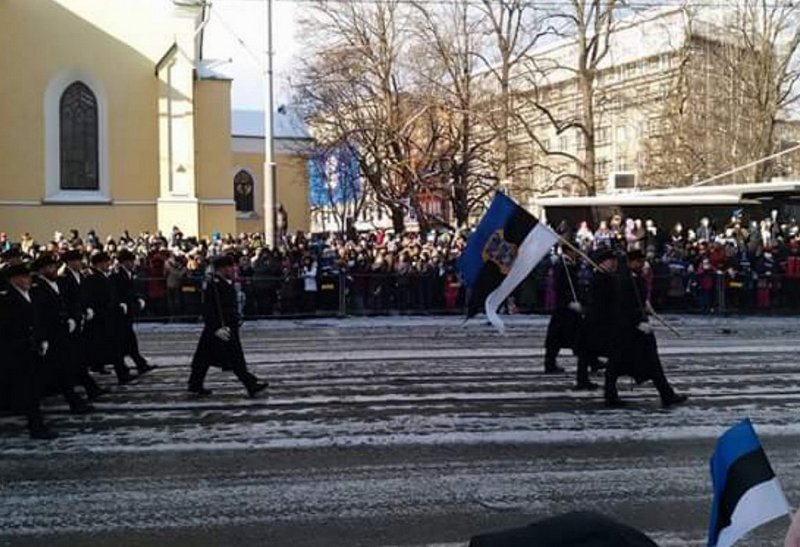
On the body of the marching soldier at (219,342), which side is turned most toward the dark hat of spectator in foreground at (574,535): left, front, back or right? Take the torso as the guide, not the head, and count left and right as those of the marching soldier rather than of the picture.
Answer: right

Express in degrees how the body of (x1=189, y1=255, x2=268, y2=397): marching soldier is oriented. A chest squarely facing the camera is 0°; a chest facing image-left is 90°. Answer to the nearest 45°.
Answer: approximately 270°

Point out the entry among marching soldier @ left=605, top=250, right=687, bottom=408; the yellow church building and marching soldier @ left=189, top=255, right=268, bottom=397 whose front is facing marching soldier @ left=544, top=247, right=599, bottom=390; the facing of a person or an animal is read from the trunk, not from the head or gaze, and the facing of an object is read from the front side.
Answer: marching soldier @ left=189, top=255, right=268, bottom=397

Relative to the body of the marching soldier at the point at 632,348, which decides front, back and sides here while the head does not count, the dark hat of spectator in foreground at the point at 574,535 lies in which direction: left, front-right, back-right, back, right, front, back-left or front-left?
right

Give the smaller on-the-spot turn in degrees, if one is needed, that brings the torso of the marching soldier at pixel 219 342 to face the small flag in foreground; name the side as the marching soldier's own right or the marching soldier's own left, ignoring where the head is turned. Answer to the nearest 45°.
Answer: approximately 90° to the marching soldier's own right

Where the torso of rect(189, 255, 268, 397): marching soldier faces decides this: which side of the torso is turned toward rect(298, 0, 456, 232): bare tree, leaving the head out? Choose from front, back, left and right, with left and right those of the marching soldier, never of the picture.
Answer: left

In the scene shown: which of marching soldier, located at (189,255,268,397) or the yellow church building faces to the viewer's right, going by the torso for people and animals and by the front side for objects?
the marching soldier

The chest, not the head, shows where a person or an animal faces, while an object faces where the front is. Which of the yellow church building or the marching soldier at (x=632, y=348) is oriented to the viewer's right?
the marching soldier

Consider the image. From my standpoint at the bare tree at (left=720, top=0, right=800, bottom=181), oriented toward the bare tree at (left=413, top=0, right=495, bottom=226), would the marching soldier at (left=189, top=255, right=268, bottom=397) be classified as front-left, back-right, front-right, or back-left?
front-left

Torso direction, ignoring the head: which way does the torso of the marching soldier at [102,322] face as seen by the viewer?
to the viewer's right

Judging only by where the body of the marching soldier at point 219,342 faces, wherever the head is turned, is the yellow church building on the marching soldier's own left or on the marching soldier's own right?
on the marching soldier's own left

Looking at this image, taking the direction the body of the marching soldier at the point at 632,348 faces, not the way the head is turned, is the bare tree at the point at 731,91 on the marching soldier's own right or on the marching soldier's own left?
on the marching soldier's own left

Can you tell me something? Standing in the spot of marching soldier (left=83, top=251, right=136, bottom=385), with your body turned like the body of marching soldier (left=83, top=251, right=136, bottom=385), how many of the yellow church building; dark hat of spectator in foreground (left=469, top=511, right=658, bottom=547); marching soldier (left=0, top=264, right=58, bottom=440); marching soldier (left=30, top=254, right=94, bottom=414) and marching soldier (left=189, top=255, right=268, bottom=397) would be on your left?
1

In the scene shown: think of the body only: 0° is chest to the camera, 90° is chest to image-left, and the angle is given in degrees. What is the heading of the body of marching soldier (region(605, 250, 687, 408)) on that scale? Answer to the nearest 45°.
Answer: approximately 270°

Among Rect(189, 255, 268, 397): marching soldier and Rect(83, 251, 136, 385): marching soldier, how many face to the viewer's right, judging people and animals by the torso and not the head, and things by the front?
2
